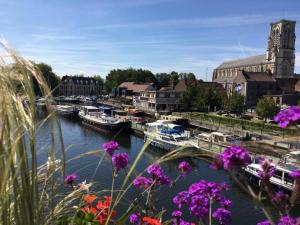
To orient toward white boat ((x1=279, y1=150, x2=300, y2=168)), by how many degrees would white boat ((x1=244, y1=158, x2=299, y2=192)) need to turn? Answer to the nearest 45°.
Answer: approximately 45° to its right

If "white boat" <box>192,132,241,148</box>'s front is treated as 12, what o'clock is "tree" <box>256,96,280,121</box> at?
The tree is roughly at 4 o'clock from the white boat.

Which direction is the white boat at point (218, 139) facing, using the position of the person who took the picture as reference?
facing to the left of the viewer

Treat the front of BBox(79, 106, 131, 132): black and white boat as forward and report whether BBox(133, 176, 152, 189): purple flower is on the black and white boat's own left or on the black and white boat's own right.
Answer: on the black and white boat's own right

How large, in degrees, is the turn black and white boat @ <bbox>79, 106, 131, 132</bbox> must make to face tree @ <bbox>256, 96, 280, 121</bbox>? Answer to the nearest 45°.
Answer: approximately 45° to its left

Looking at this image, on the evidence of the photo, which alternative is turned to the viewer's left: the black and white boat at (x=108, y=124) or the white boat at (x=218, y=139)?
the white boat at (x=218, y=139)

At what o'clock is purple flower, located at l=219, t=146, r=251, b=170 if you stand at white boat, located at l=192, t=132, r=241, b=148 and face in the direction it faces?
The purple flower is roughly at 7 o'clock from the white boat.

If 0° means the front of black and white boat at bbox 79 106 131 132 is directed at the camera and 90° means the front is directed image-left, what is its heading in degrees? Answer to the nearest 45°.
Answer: approximately 315°
